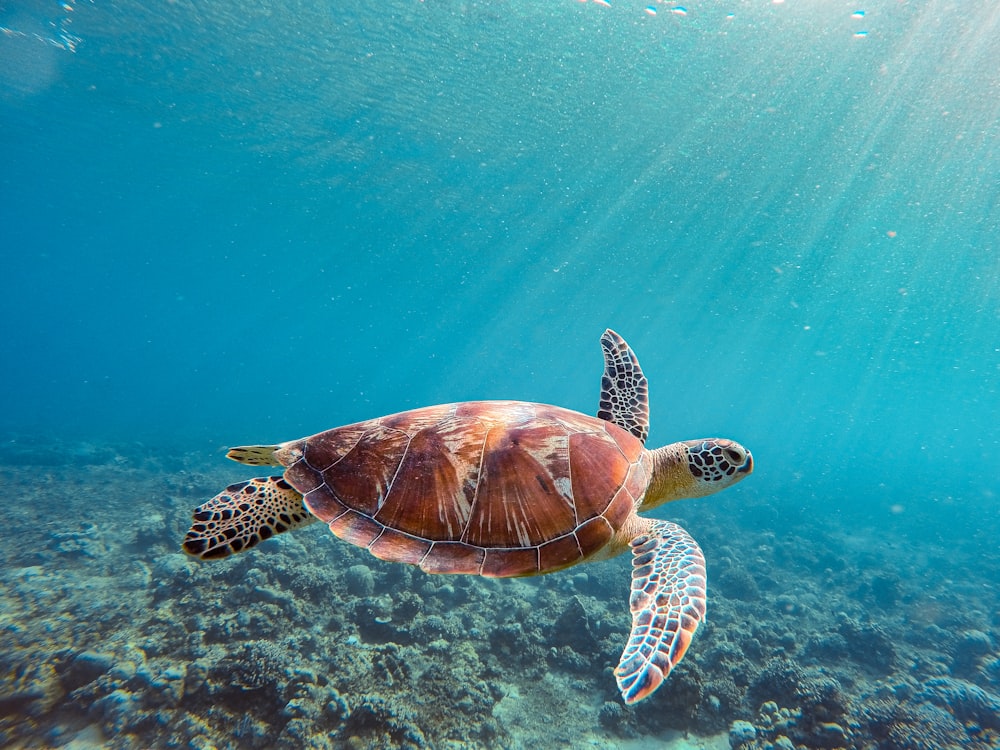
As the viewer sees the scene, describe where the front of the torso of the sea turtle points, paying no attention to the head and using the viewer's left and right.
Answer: facing to the right of the viewer
